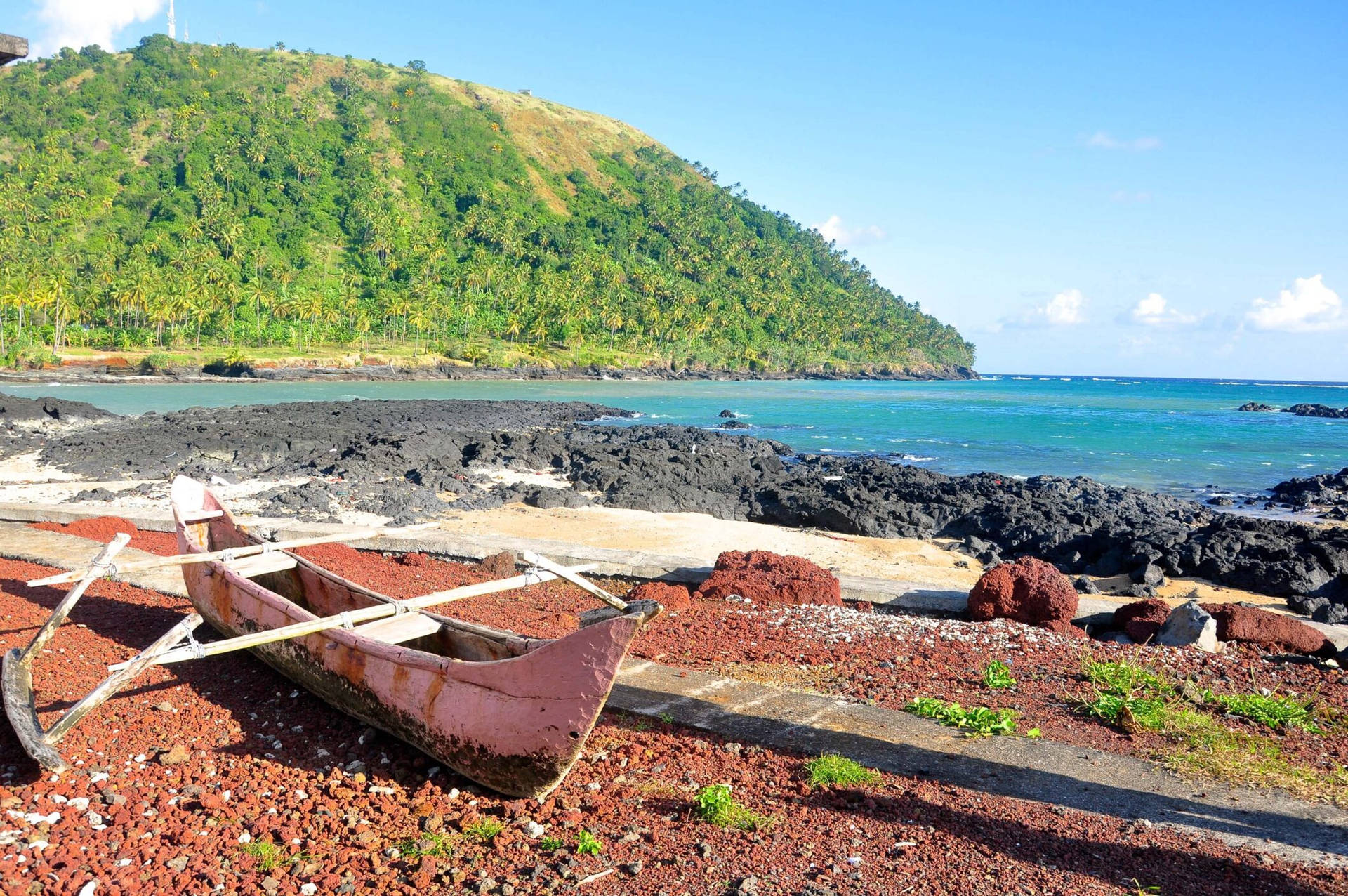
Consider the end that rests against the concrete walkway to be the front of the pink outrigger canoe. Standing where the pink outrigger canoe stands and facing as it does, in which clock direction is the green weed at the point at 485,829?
The green weed is roughly at 1 o'clock from the pink outrigger canoe.

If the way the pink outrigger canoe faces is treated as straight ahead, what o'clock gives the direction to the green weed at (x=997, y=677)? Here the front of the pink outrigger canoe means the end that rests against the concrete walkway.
The green weed is roughly at 10 o'clock from the pink outrigger canoe.

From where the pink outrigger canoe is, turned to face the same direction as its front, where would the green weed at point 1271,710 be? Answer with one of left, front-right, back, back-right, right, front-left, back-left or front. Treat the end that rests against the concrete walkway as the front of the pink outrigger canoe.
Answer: front-left

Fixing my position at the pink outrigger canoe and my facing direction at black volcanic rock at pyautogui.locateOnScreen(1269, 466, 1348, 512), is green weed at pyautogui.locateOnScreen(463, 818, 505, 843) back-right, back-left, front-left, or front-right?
back-right

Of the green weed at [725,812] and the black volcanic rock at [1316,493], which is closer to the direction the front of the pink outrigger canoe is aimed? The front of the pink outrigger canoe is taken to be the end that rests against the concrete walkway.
the green weed

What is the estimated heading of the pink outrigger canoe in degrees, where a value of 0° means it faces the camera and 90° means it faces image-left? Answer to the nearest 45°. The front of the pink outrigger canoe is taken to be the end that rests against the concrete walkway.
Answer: approximately 315°

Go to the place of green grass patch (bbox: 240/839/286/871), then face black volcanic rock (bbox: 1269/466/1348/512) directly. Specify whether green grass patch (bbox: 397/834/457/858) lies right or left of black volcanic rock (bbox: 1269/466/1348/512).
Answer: right
